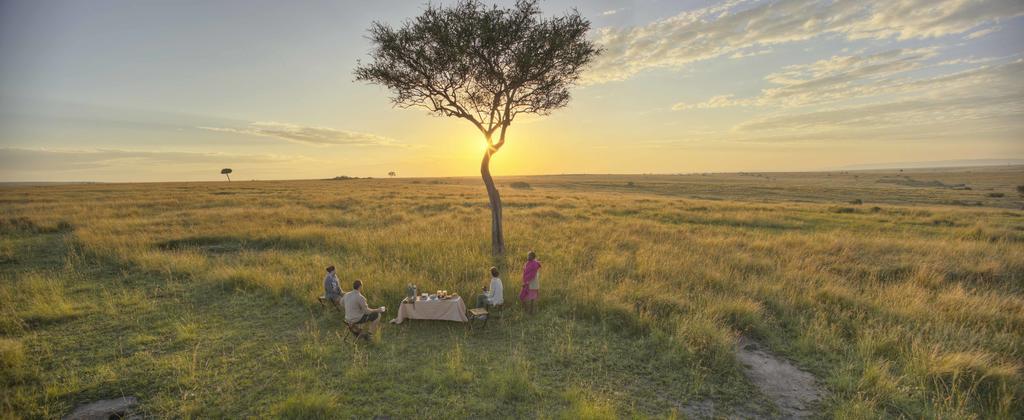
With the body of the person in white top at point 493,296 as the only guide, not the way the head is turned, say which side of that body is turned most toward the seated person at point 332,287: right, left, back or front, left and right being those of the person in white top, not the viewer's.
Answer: front

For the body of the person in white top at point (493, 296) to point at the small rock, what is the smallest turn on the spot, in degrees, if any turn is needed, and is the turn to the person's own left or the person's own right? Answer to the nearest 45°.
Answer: approximately 45° to the person's own left

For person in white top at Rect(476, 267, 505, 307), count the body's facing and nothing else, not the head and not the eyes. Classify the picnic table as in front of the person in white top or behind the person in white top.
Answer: in front

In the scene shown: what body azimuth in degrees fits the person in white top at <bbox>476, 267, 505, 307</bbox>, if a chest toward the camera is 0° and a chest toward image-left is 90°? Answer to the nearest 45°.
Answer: approximately 90°

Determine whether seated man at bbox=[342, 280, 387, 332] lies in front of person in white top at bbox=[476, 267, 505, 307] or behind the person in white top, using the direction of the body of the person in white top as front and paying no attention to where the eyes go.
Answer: in front
